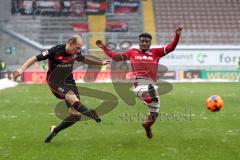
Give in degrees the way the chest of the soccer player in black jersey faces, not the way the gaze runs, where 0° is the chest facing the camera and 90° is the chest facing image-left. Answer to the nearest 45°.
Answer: approximately 315°

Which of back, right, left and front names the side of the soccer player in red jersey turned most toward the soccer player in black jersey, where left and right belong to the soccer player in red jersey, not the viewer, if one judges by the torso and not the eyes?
right

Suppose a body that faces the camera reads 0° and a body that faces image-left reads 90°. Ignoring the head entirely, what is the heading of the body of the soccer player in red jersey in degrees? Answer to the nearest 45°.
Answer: approximately 0°

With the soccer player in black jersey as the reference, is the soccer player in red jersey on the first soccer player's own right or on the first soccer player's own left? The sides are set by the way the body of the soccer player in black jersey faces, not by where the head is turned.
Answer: on the first soccer player's own left
